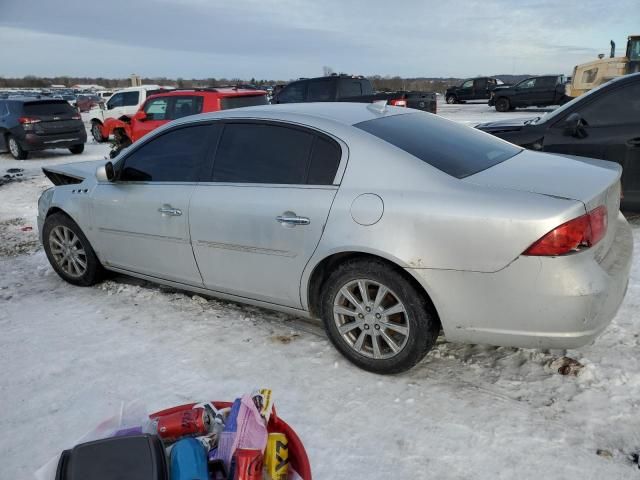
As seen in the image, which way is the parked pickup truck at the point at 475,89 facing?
to the viewer's left

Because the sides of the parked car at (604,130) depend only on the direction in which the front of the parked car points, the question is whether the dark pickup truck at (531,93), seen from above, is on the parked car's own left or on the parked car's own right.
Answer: on the parked car's own right

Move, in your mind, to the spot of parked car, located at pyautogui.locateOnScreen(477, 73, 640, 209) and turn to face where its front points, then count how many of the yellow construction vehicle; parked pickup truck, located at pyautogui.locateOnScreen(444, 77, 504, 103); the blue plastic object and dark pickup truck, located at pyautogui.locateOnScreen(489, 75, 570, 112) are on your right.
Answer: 3

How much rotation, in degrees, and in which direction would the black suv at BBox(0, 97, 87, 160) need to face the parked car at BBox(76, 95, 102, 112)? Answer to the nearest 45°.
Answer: approximately 45° to its right

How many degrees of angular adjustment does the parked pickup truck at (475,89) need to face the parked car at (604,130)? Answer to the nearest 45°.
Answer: approximately 90° to its left

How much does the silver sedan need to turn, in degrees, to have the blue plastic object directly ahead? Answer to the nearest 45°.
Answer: approximately 90° to its left

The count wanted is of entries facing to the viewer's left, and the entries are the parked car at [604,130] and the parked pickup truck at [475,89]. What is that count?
2

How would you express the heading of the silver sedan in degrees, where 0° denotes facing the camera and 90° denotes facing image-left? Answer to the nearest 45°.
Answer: approximately 135°

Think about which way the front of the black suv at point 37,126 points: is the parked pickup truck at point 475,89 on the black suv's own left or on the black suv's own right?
on the black suv's own right

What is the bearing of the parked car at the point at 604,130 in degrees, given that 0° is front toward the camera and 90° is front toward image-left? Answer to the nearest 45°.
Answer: approximately 90°

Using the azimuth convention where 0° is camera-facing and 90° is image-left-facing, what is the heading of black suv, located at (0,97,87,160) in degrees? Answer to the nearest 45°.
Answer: approximately 135°

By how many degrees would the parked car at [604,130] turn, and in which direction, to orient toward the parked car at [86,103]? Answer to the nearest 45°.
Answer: approximately 45° to its right
